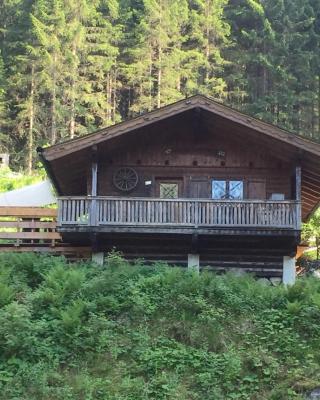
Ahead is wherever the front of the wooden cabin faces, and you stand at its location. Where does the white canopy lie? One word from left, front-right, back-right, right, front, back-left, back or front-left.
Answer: back-right

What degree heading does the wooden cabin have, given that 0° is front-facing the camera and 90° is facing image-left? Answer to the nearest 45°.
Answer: approximately 0°

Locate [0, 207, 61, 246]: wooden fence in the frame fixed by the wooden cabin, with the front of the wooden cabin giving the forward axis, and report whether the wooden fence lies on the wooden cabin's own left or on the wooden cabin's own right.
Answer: on the wooden cabin's own right
